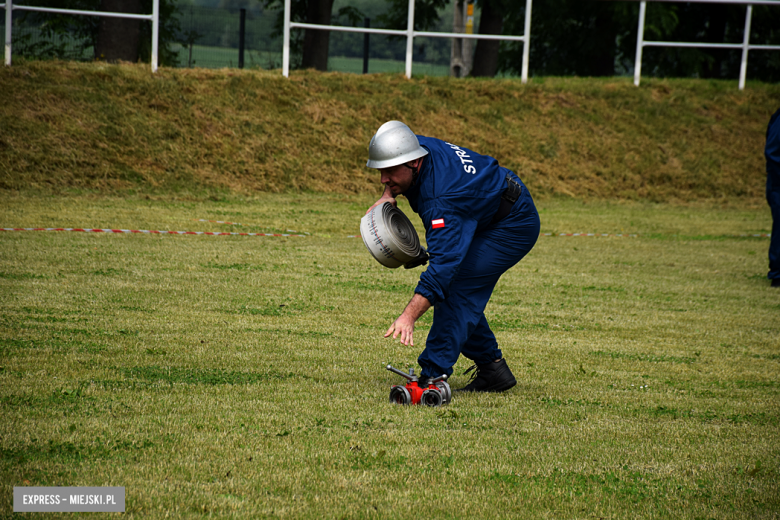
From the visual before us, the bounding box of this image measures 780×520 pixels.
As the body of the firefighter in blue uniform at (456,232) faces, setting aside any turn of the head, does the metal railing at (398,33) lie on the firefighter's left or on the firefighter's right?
on the firefighter's right

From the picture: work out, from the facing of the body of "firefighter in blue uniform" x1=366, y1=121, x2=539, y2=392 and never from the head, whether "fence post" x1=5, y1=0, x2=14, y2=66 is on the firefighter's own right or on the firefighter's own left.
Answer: on the firefighter's own right

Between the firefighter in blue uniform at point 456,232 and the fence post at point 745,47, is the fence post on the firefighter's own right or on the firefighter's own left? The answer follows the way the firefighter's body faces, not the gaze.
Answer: on the firefighter's own right

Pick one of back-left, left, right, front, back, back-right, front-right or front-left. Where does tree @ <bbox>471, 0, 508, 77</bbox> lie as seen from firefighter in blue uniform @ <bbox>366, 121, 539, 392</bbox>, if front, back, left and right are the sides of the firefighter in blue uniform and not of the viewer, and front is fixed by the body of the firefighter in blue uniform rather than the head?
right

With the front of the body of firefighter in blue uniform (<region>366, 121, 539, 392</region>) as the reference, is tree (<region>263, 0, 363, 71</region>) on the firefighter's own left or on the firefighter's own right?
on the firefighter's own right

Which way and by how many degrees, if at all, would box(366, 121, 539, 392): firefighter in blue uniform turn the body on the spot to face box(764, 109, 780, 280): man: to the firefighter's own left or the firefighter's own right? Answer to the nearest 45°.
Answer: approximately 135° to the firefighter's own right

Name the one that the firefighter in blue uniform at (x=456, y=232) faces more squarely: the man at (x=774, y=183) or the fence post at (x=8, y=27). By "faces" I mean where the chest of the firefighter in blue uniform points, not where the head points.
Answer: the fence post

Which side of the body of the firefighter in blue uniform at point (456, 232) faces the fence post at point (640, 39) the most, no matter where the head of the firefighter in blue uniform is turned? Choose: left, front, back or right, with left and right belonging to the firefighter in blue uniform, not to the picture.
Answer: right

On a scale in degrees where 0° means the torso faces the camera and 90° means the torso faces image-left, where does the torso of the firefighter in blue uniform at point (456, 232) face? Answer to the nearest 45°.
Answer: approximately 90°

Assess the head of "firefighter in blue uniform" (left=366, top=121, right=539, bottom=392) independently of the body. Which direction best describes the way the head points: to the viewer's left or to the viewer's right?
to the viewer's left
